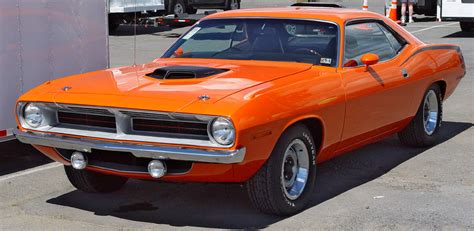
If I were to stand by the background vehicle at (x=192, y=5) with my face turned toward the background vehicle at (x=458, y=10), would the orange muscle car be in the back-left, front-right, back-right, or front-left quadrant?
front-right

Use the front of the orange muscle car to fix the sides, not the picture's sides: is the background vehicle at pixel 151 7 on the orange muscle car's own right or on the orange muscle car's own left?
on the orange muscle car's own right

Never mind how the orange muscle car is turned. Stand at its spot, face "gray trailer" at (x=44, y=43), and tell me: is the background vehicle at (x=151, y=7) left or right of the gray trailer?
right

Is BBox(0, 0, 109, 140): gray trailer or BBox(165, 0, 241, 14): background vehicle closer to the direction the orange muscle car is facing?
the gray trailer

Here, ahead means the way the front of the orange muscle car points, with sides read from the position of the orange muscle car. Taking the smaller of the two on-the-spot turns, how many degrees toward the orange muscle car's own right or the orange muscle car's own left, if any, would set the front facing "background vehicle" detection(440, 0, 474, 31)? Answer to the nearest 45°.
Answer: approximately 135° to the orange muscle car's own right

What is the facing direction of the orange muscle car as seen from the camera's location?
facing the viewer and to the left of the viewer

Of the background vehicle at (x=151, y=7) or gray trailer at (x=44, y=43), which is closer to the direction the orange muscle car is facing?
the gray trailer

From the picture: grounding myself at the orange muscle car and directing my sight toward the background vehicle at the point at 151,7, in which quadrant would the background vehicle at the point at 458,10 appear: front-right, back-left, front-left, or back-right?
front-right

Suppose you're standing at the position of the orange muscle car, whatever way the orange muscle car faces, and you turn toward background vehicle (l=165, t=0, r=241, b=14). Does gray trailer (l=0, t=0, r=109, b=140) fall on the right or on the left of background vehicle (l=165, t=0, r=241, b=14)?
left

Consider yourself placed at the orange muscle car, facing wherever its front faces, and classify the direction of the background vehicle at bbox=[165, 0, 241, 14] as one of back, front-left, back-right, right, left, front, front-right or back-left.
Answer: back-right

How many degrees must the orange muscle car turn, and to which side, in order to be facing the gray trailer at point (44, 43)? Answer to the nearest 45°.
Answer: approximately 90° to its right
